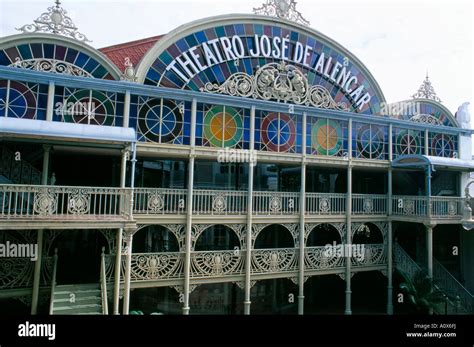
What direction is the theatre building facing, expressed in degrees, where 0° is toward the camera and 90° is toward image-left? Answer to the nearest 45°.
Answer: approximately 315°
